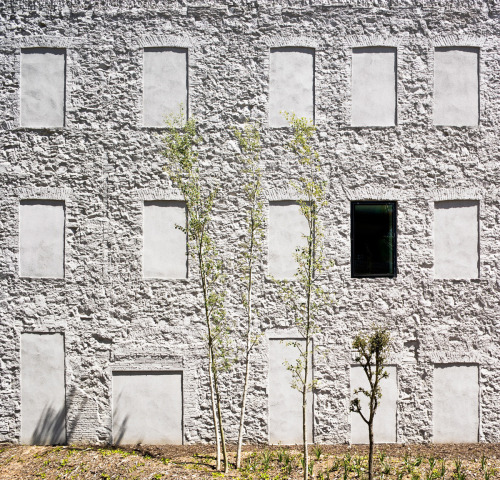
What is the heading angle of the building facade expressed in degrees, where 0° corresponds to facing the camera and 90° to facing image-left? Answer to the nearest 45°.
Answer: approximately 0°
